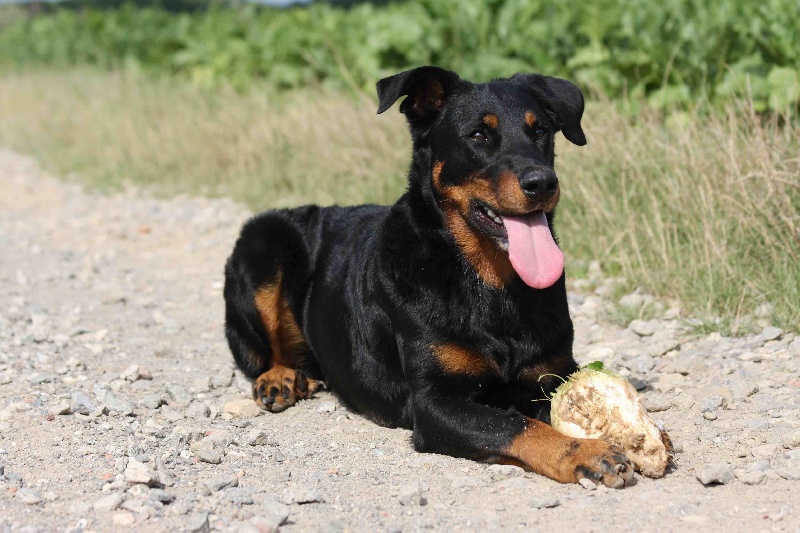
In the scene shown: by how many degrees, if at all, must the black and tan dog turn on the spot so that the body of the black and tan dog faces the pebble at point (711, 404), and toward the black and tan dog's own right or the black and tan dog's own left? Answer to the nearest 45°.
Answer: approximately 45° to the black and tan dog's own left

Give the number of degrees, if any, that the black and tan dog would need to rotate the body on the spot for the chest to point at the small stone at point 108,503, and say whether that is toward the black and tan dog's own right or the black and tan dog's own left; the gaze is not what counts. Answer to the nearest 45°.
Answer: approximately 90° to the black and tan dog's own right

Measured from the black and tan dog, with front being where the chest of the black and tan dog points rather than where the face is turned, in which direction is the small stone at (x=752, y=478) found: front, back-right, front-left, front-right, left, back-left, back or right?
front

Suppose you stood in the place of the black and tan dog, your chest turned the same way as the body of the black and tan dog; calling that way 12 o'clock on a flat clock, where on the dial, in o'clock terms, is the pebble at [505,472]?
The pebble is roughly at 1 o'clock from the black and tan dog.

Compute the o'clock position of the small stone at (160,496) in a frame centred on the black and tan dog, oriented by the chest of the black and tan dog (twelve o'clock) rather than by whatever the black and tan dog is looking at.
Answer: The small stone is roughly at 3 o'clock from the black and tan dog.

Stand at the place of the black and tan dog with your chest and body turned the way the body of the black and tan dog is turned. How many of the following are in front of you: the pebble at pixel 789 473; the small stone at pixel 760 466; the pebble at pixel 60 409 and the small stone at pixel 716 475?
3

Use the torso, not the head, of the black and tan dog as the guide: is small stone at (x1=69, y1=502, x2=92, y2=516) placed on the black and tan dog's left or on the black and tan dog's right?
on the black and tan dog's right

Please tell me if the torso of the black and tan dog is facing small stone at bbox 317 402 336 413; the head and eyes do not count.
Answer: no

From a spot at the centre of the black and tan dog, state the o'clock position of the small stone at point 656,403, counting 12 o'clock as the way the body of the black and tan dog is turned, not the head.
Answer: The small stone is roughly at 10 o'clock from the black and tan dog.

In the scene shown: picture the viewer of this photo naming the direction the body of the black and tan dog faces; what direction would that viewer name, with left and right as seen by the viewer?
facing the viewer and to the right of the viewer

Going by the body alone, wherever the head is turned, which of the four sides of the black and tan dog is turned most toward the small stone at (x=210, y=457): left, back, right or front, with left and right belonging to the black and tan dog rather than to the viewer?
right

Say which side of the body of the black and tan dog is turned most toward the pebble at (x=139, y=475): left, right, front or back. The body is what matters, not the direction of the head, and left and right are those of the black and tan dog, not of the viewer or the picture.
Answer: right

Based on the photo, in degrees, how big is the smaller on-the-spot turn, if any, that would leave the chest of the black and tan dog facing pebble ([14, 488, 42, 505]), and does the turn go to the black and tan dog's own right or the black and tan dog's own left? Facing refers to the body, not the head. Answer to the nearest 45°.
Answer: approximately 90° to the black and tan dog's own right

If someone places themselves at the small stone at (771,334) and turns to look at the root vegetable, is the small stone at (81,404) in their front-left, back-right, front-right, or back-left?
front-right

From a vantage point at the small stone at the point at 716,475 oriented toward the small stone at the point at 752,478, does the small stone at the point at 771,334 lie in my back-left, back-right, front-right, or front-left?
front-left

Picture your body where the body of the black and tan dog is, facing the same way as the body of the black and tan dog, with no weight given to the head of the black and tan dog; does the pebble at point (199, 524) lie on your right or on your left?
on your right

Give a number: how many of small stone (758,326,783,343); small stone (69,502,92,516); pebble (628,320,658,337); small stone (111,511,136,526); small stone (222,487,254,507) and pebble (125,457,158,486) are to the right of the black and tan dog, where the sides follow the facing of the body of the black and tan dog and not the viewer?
4

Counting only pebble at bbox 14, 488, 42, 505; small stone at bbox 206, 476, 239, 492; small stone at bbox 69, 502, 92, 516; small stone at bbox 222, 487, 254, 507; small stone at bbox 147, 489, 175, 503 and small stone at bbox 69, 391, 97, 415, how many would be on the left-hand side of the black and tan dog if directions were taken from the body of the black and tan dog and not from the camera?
0

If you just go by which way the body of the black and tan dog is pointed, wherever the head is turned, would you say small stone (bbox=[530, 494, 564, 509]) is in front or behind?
in front

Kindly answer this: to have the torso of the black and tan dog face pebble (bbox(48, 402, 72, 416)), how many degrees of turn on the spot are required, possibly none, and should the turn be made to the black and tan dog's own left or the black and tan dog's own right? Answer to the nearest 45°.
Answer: approximately 135° to the black and tan dog's own right
